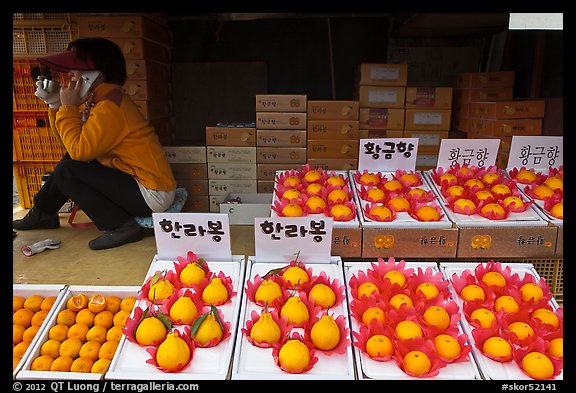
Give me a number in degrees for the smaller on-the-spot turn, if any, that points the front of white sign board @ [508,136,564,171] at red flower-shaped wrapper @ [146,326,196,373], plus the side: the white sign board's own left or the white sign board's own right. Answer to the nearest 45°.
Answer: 0° — it already faces it

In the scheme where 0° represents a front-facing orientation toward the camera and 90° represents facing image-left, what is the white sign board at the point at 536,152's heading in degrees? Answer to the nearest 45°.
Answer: approximately 0°

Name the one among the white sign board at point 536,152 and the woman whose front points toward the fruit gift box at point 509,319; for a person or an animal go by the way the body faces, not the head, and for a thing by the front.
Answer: the white sign board

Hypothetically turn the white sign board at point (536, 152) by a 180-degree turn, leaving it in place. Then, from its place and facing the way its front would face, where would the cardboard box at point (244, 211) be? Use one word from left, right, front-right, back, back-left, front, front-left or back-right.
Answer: left

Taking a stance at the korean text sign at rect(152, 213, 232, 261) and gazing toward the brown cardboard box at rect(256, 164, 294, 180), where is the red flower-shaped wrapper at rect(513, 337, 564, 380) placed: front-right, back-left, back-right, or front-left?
back-right

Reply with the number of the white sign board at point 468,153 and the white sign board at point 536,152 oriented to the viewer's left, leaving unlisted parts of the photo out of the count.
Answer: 0

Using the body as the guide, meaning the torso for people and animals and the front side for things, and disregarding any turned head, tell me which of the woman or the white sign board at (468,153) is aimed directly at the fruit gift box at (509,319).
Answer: the white sign board

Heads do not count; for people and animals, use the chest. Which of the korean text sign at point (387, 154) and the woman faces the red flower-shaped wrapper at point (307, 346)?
the korean text sign

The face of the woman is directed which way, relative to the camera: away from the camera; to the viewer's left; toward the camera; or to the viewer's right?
to the viewer's left

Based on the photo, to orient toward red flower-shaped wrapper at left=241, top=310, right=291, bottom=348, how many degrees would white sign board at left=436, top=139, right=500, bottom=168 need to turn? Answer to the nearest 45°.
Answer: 0° — it already faces it
